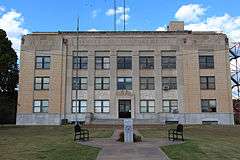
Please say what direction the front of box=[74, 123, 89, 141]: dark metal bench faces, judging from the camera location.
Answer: facing the viewer and to the right of the viewer
